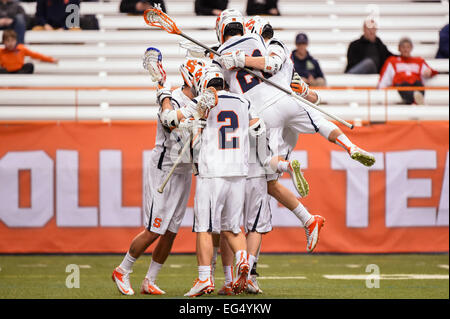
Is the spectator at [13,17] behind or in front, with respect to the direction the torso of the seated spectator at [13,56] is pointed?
behind

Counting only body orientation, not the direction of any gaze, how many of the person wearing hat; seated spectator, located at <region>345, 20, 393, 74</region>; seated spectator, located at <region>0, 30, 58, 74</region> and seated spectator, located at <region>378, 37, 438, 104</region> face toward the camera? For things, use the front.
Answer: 4

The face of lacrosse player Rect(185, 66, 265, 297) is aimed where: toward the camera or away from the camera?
away from the camera

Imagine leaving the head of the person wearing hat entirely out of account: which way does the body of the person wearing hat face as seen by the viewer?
toward the camera

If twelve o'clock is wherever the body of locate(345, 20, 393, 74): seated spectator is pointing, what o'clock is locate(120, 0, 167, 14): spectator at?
The spectator is roughly at 3 o'clock from the seated spectator.

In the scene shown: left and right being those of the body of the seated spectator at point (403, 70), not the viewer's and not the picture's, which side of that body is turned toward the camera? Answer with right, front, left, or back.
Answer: front

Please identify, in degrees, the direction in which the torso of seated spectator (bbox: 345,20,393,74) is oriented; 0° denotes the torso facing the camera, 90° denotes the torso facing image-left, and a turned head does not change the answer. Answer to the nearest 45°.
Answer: approximately 0°

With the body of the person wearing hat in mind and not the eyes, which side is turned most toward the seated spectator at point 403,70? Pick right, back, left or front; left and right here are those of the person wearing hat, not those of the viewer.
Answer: left
